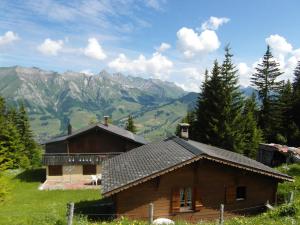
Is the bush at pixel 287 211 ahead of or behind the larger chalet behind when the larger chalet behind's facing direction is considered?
ahead

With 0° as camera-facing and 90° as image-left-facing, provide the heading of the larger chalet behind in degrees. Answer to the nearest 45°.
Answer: approximately 0°

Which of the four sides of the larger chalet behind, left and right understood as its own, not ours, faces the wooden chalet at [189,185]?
front
